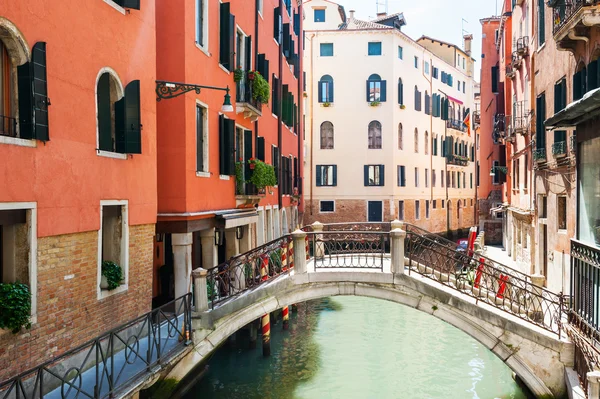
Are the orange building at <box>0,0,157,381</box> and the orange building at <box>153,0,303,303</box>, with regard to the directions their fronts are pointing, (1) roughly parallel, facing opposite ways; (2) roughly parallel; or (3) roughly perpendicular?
roughly parallel

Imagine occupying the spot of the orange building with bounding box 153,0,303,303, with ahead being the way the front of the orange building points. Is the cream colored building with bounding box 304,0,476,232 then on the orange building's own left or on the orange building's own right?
on the orange building's own left

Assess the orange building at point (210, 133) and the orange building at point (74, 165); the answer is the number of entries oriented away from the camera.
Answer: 0

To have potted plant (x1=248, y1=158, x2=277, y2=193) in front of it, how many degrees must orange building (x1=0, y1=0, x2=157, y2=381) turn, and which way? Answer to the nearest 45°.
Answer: approximately 90° to its left

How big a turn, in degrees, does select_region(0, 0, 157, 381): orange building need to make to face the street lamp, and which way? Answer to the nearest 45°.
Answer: approximately 90° to its left

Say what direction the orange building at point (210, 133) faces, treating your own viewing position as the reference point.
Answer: facing the viewer and to the right of the viewer

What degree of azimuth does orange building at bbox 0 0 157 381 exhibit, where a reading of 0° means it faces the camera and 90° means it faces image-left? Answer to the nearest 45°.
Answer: approximately 315°
